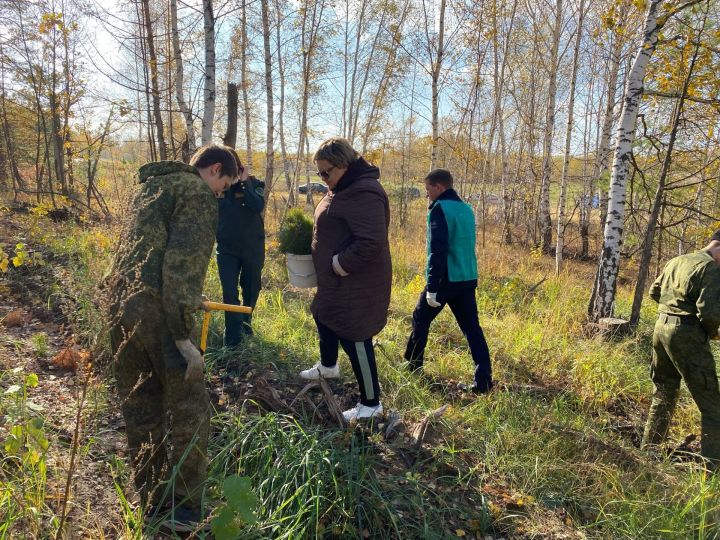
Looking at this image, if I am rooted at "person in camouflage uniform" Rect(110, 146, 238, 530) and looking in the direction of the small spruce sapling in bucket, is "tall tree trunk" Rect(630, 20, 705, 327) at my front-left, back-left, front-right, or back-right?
front-right

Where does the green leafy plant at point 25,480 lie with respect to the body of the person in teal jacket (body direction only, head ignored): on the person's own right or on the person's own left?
on the person's own left

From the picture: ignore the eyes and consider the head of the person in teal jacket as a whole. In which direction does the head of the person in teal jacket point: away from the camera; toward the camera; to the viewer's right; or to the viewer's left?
to the viewer's left

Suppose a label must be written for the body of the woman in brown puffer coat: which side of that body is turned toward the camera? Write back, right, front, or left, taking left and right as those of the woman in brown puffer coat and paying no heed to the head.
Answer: left

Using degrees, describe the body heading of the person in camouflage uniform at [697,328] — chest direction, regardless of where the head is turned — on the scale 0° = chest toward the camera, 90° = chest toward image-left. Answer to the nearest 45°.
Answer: approximately 225°

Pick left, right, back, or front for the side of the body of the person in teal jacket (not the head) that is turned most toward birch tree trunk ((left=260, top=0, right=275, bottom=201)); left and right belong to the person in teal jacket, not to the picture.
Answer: front

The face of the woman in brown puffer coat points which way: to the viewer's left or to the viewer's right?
to the viewer's left

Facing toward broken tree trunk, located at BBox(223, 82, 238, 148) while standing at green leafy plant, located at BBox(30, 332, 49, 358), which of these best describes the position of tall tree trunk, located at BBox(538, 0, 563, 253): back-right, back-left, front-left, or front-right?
front-right
